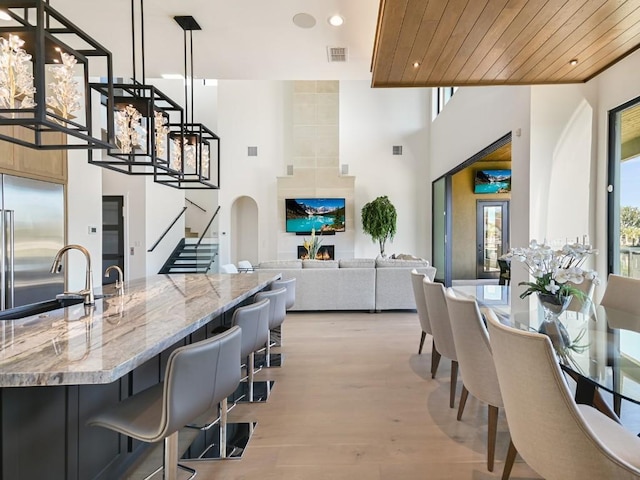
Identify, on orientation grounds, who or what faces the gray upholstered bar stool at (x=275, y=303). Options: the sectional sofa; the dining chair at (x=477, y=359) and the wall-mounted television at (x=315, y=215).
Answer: the wall-mounted television

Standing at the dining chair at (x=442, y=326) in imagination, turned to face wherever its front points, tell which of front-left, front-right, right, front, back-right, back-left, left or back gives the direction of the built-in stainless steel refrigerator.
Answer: back-left

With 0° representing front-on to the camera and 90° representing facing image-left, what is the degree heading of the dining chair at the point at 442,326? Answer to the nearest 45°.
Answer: approximately 225°

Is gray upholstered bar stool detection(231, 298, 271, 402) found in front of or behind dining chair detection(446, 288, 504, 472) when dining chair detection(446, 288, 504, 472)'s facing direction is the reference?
behind

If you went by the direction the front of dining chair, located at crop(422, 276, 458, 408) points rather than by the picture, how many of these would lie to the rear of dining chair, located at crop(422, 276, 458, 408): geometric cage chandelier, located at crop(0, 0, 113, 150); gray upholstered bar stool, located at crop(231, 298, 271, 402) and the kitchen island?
3

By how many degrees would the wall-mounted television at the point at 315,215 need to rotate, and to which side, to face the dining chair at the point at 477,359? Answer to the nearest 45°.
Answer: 0° — it already faces it

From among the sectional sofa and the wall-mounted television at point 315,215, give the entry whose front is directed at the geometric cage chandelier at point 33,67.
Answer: the wall-mounted television

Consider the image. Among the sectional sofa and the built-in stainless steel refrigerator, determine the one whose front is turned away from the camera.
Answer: the sectional sofa

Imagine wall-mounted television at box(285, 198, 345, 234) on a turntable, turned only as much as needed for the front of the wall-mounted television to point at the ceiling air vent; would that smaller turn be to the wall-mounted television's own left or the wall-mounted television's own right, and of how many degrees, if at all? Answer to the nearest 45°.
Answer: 0° — it already faces it

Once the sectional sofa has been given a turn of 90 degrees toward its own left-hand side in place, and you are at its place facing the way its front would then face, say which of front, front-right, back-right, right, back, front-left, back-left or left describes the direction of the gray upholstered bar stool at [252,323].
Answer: left

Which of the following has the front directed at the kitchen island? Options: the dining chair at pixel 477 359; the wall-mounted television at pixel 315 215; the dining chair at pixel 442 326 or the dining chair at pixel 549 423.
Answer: the wall-mounted television

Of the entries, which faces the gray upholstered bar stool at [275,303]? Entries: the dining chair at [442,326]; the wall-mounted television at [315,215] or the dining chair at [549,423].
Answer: the wall-mounted television

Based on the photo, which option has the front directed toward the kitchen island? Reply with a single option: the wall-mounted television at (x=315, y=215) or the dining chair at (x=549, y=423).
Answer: the wall-mounted television

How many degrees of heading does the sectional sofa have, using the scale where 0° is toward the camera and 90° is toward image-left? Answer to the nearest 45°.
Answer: approximately 180°

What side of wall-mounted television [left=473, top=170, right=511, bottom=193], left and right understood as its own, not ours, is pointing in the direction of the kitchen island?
front

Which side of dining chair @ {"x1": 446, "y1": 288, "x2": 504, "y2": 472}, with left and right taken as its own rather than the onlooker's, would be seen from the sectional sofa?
left
